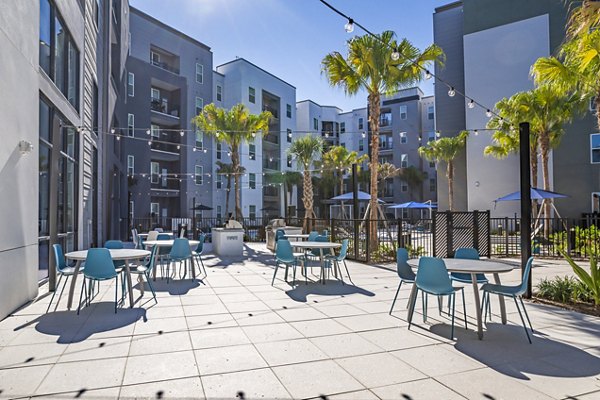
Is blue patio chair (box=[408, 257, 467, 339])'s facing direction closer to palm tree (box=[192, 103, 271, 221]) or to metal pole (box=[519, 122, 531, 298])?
the metal pole

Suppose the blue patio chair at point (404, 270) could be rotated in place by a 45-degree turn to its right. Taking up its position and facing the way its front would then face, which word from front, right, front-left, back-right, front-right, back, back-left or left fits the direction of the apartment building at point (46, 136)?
right

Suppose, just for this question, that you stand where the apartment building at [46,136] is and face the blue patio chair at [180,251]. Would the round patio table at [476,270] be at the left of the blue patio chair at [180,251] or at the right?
right

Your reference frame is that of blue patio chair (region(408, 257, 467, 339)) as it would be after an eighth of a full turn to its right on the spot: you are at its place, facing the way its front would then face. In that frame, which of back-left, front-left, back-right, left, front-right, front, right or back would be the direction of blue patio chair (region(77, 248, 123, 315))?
back

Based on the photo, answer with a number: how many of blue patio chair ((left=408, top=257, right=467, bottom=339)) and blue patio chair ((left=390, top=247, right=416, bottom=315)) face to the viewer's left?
0

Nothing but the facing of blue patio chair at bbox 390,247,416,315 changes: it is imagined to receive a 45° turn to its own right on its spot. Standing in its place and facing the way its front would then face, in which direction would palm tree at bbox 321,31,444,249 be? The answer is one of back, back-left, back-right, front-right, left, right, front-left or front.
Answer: back

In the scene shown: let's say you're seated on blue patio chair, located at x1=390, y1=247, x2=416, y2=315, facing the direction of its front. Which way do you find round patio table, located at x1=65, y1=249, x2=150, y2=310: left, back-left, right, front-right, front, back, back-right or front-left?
back-right

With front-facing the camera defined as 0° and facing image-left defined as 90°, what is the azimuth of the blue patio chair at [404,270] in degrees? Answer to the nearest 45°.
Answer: approximately 315°

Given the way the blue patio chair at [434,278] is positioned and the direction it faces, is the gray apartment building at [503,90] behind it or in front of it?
in front

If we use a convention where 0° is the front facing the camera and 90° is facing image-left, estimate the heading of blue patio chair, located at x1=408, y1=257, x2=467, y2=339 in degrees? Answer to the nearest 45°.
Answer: approximately 225°

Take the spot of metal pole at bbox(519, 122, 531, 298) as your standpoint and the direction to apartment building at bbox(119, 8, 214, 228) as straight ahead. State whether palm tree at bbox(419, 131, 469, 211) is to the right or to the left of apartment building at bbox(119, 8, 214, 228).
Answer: right

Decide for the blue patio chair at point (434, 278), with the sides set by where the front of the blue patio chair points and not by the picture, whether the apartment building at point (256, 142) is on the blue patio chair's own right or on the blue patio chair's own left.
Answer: on the blue patio chair's own left

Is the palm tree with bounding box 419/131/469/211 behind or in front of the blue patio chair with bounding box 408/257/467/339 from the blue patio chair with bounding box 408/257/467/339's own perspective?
in front

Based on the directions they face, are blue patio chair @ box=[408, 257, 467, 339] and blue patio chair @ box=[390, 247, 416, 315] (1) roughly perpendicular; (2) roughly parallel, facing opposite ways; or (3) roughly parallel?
roughly perpendicular
